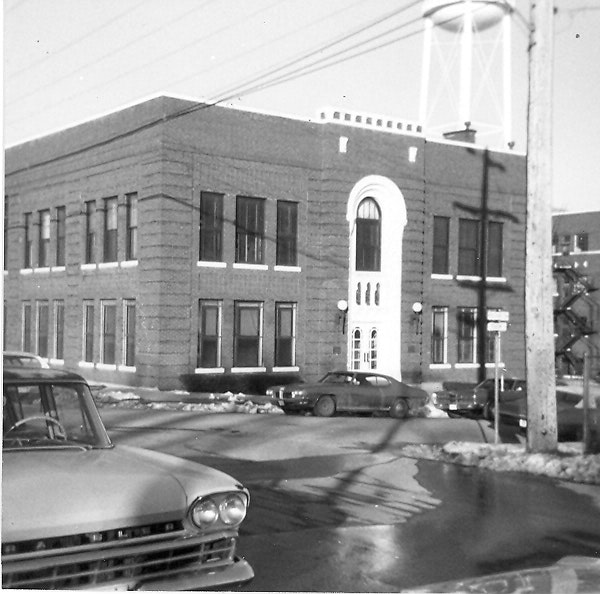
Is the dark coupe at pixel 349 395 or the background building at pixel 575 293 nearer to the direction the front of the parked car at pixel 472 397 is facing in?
the dark coupe

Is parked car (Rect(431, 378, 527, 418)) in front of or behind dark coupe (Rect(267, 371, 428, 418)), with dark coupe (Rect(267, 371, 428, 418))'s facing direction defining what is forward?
behind

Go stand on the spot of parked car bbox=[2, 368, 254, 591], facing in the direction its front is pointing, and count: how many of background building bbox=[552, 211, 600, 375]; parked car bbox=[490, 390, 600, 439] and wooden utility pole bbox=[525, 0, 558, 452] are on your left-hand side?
3

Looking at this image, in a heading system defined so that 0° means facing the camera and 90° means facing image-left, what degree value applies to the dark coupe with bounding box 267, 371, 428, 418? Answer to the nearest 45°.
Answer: approximately 45°

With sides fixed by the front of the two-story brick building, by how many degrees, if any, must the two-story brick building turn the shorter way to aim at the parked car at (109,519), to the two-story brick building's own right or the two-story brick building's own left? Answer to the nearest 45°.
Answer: approximately 45° to the two-story brick building's own right

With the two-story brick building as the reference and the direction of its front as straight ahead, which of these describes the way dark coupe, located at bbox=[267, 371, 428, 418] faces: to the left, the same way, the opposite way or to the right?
to the right

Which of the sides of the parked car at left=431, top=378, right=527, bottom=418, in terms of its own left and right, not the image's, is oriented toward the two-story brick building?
right

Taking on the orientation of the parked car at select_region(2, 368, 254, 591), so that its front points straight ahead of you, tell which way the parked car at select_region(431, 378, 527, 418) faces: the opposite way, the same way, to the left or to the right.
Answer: to the right

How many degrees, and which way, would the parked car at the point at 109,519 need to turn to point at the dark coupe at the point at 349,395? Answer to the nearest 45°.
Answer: approximately 135° to its left

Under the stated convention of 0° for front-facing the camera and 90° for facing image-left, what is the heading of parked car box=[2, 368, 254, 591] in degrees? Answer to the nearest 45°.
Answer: approximately 315°

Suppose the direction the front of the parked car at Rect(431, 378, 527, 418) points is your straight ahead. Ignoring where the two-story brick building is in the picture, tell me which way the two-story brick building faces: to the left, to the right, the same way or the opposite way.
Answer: to the left
